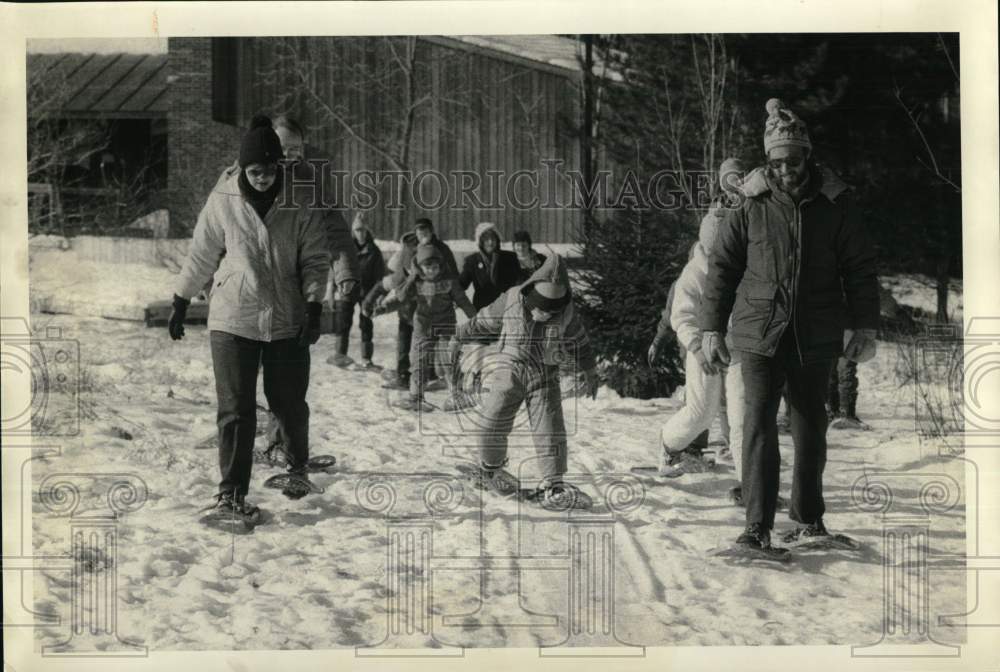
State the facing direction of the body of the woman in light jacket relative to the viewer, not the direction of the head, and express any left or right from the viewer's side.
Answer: facing the viewer

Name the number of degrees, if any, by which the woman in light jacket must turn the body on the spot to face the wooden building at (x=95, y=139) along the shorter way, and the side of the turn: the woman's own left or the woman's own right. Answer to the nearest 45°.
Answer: approximately 135° to the woman's own right

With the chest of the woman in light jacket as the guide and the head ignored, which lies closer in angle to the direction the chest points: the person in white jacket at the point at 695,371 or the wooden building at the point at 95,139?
the person in white jacket

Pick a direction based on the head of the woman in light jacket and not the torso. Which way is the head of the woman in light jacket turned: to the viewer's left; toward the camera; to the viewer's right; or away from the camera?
toward the camera

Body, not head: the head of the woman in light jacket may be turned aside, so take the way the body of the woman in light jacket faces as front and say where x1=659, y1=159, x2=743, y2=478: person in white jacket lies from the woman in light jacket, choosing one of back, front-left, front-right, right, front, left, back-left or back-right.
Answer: left

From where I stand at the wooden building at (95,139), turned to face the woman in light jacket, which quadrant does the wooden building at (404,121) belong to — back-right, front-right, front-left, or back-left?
front-left
